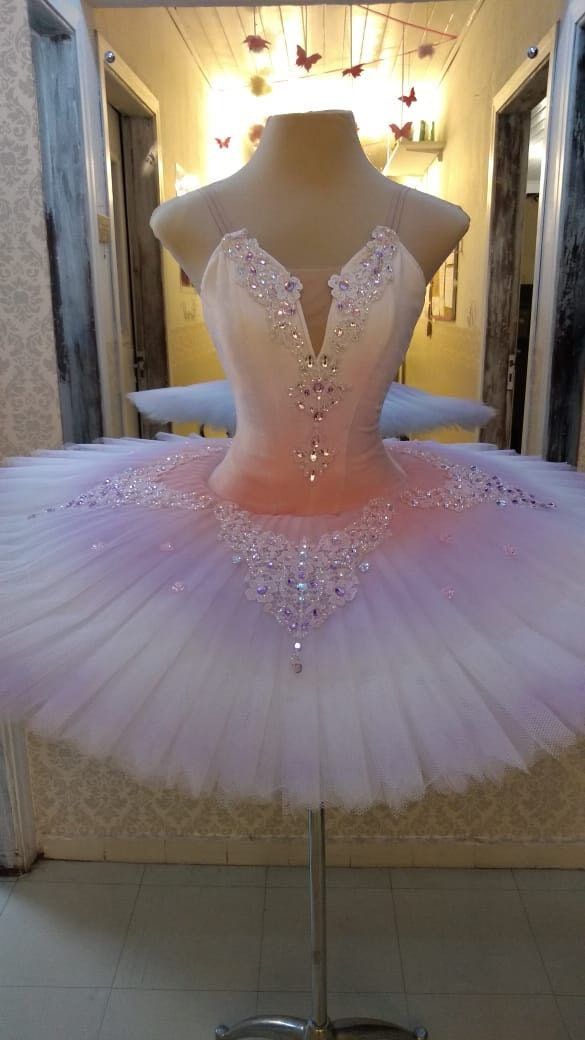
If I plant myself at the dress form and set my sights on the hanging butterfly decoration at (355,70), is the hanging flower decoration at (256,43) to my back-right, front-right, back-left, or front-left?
front-left

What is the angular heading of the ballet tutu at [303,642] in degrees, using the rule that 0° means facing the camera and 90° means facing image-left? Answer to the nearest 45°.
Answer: approximately 0°

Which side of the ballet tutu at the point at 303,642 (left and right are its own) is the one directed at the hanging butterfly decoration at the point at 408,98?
back

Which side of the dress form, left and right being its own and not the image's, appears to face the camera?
front

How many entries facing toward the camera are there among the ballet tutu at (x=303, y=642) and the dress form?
2

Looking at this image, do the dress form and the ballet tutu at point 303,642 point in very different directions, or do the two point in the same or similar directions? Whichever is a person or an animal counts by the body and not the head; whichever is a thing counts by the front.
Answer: same or similar directions
